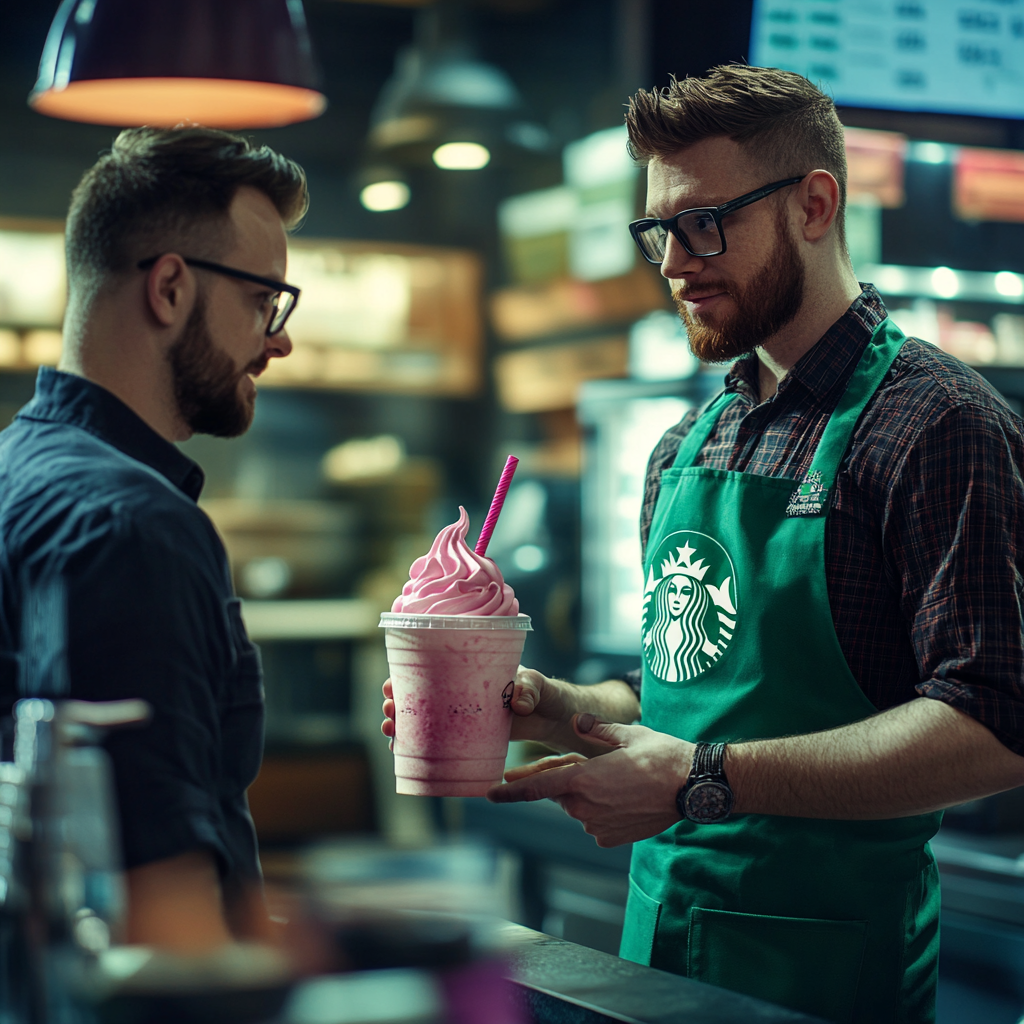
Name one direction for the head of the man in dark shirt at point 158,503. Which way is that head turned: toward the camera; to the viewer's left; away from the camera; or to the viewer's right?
to the viewer's right

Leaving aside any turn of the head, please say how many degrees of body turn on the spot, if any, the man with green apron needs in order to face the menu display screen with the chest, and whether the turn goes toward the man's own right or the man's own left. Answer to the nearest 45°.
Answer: approximately 135° to the man's own right

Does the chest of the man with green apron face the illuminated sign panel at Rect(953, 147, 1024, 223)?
no

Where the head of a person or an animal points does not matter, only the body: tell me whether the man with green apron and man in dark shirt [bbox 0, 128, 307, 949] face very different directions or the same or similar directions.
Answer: very different directions

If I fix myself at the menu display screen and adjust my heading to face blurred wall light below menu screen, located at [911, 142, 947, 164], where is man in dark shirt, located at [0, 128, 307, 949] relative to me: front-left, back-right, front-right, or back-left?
back-left

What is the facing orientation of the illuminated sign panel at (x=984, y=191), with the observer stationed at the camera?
facing the viewer

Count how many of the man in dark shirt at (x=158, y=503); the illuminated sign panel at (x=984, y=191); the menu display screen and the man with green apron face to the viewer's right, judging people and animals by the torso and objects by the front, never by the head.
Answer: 1

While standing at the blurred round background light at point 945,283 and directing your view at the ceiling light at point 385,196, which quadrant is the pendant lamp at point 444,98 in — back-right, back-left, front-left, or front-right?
front-left

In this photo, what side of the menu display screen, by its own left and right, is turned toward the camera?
front

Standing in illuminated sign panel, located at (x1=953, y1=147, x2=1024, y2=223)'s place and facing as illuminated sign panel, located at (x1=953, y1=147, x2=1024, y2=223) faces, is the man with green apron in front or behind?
in front

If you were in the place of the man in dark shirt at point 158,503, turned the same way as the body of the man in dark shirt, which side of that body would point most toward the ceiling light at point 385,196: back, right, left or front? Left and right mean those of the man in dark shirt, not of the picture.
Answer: left

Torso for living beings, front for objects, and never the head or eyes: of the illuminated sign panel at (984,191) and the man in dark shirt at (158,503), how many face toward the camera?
1

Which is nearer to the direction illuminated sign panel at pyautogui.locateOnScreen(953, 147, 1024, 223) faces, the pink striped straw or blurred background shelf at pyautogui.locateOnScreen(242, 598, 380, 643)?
the pink striped straw
